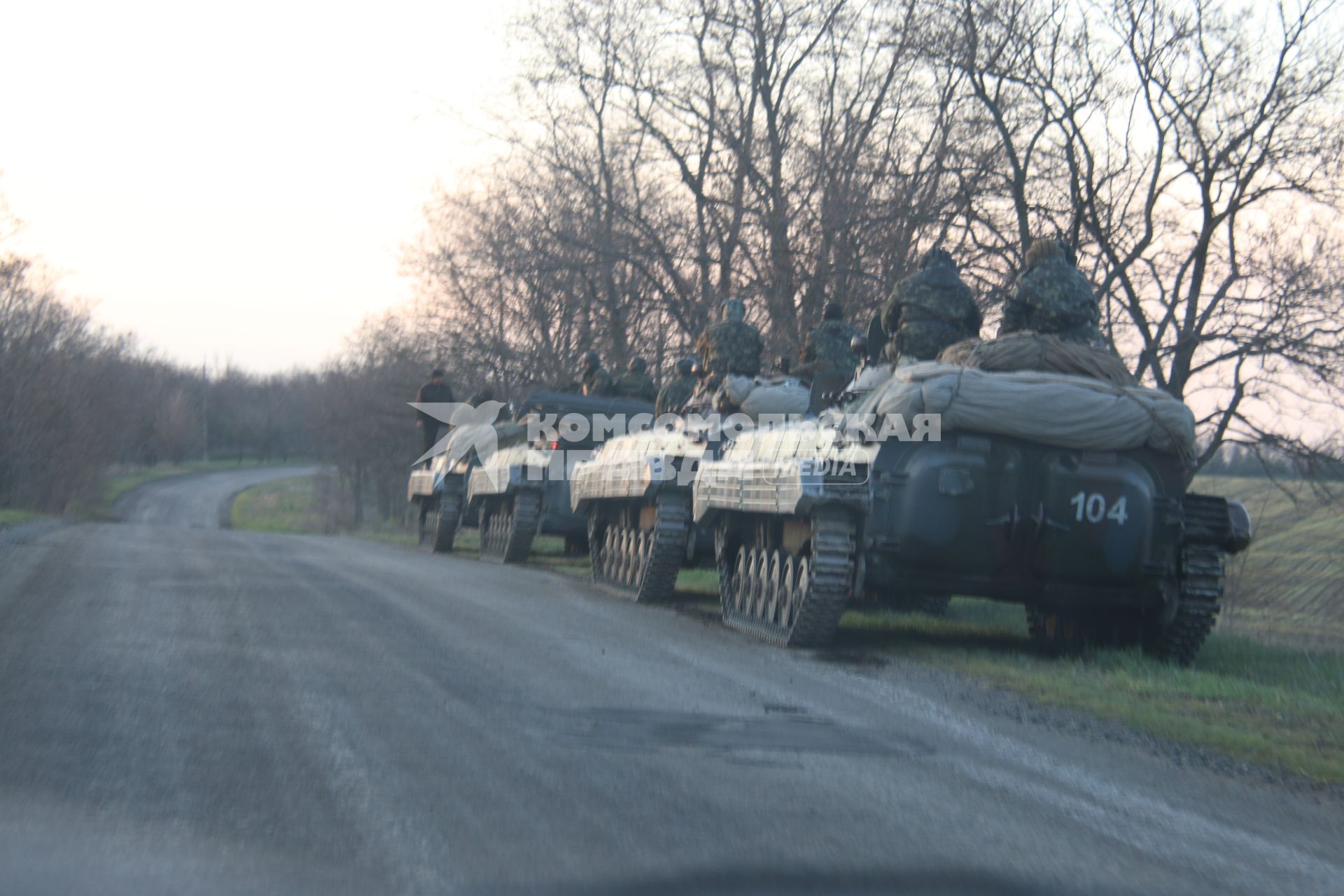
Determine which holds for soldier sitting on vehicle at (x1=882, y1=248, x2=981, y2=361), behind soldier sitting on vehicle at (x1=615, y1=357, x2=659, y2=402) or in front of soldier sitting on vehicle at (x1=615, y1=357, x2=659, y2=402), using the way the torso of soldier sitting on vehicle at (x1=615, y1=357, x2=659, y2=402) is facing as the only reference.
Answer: behind

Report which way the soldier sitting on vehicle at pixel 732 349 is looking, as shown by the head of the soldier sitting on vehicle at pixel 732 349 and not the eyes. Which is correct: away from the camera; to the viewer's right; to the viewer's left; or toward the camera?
away from the camera

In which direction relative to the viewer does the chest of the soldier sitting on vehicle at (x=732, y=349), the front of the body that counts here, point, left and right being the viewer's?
facing away from the viewer

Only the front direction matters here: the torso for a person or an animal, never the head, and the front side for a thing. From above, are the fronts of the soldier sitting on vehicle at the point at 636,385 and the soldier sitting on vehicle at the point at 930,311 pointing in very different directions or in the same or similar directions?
same or similar directions

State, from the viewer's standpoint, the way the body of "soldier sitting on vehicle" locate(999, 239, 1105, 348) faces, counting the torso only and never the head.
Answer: away from the camera

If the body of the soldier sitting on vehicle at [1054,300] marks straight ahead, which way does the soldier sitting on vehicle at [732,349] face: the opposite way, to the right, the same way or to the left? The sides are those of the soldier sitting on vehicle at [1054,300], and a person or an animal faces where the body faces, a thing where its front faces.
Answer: the same way

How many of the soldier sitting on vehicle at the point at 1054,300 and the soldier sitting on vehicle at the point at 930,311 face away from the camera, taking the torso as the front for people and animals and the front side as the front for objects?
2

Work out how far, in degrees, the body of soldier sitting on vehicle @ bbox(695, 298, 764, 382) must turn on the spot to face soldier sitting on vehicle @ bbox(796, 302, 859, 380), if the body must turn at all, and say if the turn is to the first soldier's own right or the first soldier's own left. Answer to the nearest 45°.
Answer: approximately 90° to the first soldier's own right

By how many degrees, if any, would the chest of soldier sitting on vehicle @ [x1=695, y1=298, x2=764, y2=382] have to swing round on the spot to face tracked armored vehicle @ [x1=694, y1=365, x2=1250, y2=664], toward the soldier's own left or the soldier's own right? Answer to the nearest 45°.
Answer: approximately 135° to the soldier's own right

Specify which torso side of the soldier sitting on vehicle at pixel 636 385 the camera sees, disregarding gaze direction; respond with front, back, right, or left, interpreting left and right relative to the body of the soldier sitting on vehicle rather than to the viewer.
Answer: back

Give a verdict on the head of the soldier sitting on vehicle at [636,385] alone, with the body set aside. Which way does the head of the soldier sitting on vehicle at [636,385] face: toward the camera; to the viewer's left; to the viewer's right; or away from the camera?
away from the camera

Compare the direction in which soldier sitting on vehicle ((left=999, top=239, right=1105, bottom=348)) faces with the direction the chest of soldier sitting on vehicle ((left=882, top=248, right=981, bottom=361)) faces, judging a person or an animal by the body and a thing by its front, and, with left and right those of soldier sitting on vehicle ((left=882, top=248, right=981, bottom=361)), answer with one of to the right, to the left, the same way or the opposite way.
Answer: the same way

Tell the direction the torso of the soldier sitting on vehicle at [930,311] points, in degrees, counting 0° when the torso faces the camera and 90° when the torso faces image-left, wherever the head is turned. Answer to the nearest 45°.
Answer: approximately 180°

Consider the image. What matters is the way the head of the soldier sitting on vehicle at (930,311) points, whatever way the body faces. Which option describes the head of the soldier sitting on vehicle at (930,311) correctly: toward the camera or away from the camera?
away from the camera

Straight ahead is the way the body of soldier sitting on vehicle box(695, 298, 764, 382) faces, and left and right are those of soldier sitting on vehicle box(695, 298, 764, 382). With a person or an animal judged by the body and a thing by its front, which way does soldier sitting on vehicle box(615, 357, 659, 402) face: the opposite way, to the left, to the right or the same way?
the same way

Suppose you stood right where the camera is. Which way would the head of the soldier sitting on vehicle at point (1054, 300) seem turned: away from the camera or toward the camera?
away from the camera
